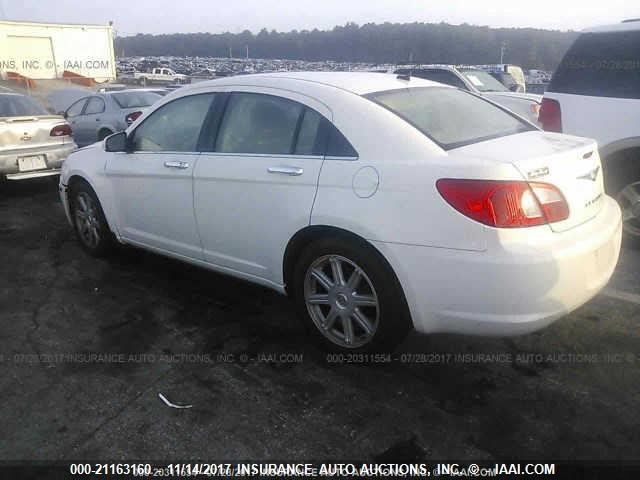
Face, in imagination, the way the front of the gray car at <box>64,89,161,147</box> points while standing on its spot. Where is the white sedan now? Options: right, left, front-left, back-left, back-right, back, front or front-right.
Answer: back-left

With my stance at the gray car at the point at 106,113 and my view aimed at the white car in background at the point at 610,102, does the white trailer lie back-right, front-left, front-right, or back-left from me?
back-left

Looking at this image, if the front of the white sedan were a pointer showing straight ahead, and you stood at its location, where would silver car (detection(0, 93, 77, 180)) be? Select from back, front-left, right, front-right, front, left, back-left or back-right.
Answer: front

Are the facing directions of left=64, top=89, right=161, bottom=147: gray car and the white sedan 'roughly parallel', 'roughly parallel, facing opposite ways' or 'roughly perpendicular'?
roughly parallel

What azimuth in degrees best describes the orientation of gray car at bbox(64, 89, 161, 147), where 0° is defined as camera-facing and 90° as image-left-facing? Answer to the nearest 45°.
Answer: approximately 135°

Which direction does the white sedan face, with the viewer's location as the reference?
facing away from the viewer and to the left of the viewer

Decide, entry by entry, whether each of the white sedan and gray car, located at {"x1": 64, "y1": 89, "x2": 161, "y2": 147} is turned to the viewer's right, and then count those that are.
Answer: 0

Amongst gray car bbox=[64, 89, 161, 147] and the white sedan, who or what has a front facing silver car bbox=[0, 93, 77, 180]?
the white sedan

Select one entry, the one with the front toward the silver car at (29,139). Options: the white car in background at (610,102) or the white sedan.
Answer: the white sedan

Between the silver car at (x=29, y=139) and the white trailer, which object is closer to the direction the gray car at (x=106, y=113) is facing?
the white trailer
